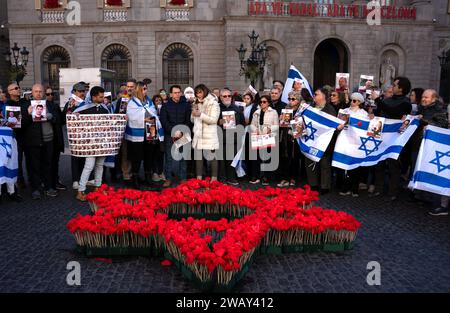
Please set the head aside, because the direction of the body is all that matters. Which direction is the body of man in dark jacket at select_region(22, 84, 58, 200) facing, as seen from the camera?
toward the camera

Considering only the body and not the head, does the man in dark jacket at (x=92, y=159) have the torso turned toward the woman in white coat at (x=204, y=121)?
no

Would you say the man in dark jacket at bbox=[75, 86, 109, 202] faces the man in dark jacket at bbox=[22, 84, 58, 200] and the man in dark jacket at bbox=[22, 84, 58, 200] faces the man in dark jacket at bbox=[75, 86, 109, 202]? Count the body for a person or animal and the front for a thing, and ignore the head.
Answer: no

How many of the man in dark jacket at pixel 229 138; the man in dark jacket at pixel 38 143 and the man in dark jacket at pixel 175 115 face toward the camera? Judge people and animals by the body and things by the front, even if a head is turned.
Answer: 3

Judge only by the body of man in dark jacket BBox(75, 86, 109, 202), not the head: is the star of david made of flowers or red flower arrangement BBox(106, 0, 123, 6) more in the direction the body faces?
the star of david made of flowers

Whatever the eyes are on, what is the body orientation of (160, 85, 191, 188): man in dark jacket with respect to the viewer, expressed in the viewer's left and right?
facing the viewer

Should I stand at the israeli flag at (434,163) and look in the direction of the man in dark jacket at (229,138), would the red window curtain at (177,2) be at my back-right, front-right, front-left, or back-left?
front-right

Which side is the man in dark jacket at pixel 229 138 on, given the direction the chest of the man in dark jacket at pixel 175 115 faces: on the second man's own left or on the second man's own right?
on the second man's own left

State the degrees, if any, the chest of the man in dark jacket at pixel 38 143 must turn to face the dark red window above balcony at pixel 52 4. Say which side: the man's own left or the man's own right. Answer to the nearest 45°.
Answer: approximately 180°

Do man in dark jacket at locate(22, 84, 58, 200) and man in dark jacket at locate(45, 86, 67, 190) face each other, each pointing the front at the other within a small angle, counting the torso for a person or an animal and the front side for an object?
no

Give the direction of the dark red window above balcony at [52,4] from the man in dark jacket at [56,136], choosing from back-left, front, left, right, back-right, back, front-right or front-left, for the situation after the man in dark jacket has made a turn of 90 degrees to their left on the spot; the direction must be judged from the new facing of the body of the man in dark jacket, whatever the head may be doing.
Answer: front-left

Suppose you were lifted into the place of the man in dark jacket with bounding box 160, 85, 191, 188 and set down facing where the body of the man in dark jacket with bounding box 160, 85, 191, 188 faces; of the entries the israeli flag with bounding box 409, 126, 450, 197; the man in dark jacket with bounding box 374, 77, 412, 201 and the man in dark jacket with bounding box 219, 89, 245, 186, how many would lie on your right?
0

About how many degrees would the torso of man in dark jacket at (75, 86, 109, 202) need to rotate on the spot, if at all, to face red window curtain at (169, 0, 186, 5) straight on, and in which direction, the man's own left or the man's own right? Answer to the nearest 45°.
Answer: approximately 135° to the man's own left

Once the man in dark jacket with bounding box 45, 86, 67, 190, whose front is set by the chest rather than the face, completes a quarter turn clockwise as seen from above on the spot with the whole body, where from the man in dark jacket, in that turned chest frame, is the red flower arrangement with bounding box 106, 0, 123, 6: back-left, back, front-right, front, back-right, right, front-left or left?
back-right

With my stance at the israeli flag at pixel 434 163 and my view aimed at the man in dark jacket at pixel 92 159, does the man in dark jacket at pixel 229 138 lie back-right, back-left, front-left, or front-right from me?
front-right

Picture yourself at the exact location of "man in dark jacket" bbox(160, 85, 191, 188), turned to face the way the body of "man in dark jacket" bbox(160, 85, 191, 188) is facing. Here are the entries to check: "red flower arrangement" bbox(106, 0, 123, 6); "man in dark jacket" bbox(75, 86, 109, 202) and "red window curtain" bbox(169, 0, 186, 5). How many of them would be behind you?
2

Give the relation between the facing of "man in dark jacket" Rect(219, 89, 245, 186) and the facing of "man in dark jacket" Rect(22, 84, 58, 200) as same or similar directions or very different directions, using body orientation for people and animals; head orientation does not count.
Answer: same or similar directions

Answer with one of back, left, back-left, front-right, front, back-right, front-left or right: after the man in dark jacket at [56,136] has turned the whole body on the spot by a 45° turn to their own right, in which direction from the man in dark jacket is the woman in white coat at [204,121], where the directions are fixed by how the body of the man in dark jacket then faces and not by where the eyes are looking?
left
